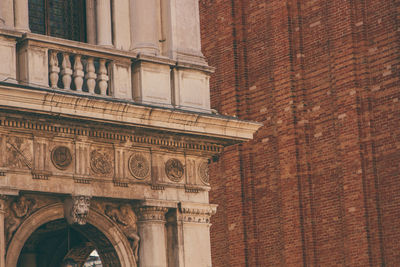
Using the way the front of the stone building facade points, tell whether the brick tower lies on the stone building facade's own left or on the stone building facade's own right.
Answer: on the stone building facade's own left

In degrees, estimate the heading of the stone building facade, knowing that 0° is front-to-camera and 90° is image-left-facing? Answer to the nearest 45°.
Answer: approximately 315°
